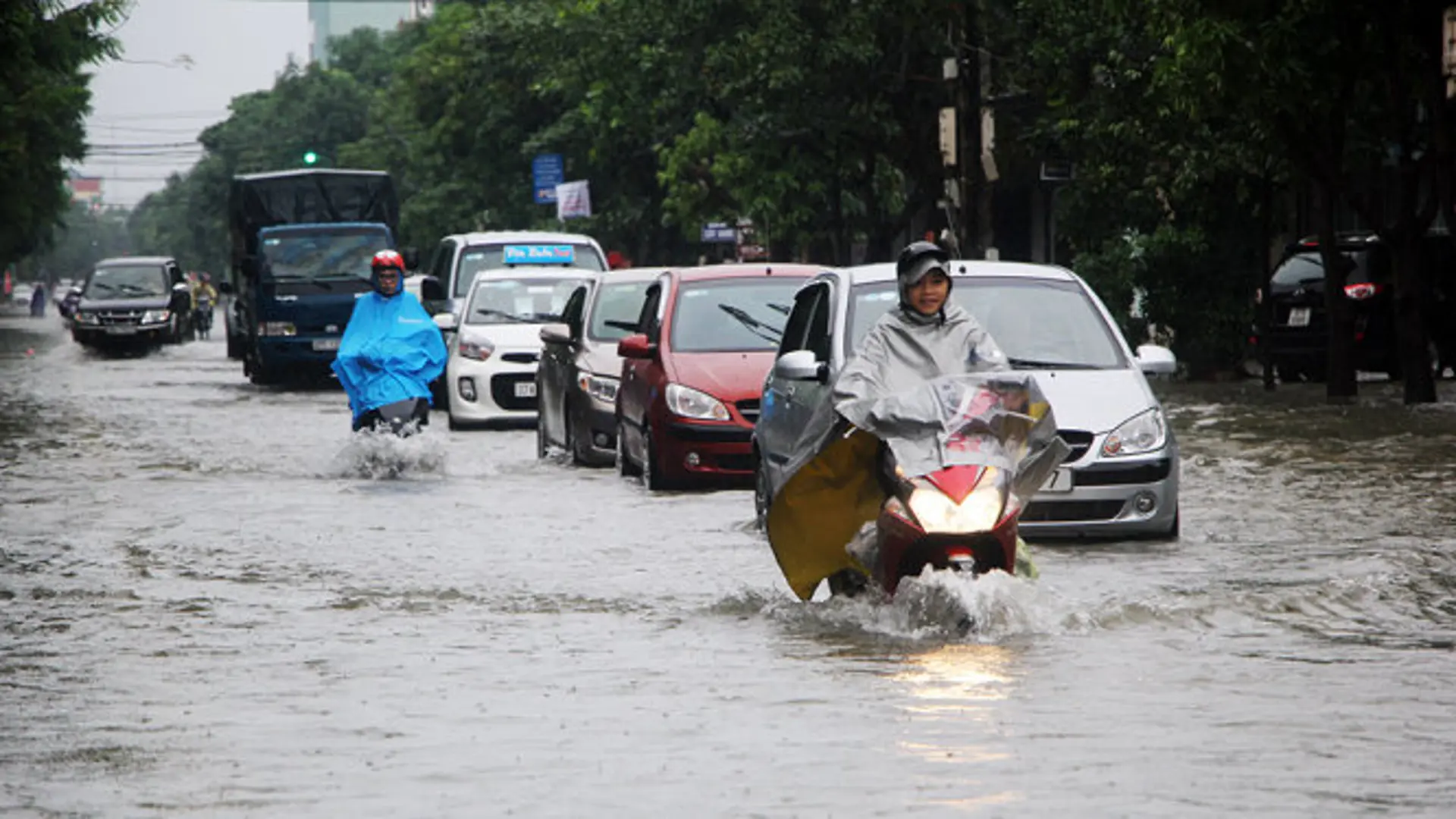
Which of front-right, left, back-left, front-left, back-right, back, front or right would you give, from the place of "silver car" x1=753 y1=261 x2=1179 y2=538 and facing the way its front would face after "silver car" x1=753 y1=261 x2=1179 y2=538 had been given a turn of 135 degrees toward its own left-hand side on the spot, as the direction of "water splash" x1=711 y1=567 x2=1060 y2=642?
back

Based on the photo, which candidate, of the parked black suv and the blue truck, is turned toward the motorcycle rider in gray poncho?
the blue truck

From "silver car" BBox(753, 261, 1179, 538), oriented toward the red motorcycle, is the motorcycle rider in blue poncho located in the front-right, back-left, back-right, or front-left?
back-right

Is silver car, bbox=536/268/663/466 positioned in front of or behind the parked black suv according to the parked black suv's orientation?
behind

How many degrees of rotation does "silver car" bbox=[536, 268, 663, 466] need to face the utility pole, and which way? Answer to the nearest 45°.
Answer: approximately 90° to its left

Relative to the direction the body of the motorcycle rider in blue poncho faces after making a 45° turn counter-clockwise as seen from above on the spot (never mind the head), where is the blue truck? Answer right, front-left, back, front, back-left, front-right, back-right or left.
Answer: back-left

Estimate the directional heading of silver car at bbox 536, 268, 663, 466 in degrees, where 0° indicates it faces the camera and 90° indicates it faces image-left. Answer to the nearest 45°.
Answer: approximately 315°

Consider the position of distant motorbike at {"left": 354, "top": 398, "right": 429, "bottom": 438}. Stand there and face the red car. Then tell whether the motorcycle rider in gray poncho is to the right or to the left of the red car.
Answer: right
